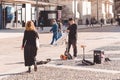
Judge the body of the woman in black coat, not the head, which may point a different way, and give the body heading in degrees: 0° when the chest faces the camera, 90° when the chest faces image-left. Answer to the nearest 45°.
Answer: approximately 180°

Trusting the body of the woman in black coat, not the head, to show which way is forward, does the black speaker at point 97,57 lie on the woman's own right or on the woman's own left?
on the woman's own right
